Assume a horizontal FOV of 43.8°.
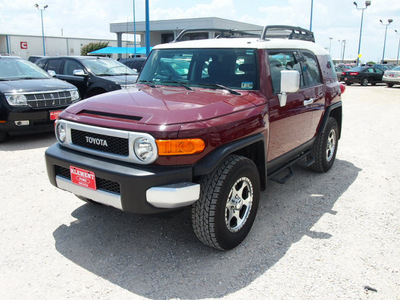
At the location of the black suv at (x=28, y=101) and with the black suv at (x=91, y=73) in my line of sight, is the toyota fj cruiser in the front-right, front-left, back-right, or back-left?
back-right

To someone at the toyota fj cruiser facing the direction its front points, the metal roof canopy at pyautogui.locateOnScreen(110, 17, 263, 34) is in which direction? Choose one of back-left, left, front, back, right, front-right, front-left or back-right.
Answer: back-right

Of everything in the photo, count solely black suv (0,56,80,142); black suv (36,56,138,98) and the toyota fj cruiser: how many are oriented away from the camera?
0

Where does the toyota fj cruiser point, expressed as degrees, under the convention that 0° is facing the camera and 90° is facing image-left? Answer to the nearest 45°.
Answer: approximately 45°

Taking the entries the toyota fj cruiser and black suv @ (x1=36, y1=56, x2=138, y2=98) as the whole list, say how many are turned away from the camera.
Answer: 0
